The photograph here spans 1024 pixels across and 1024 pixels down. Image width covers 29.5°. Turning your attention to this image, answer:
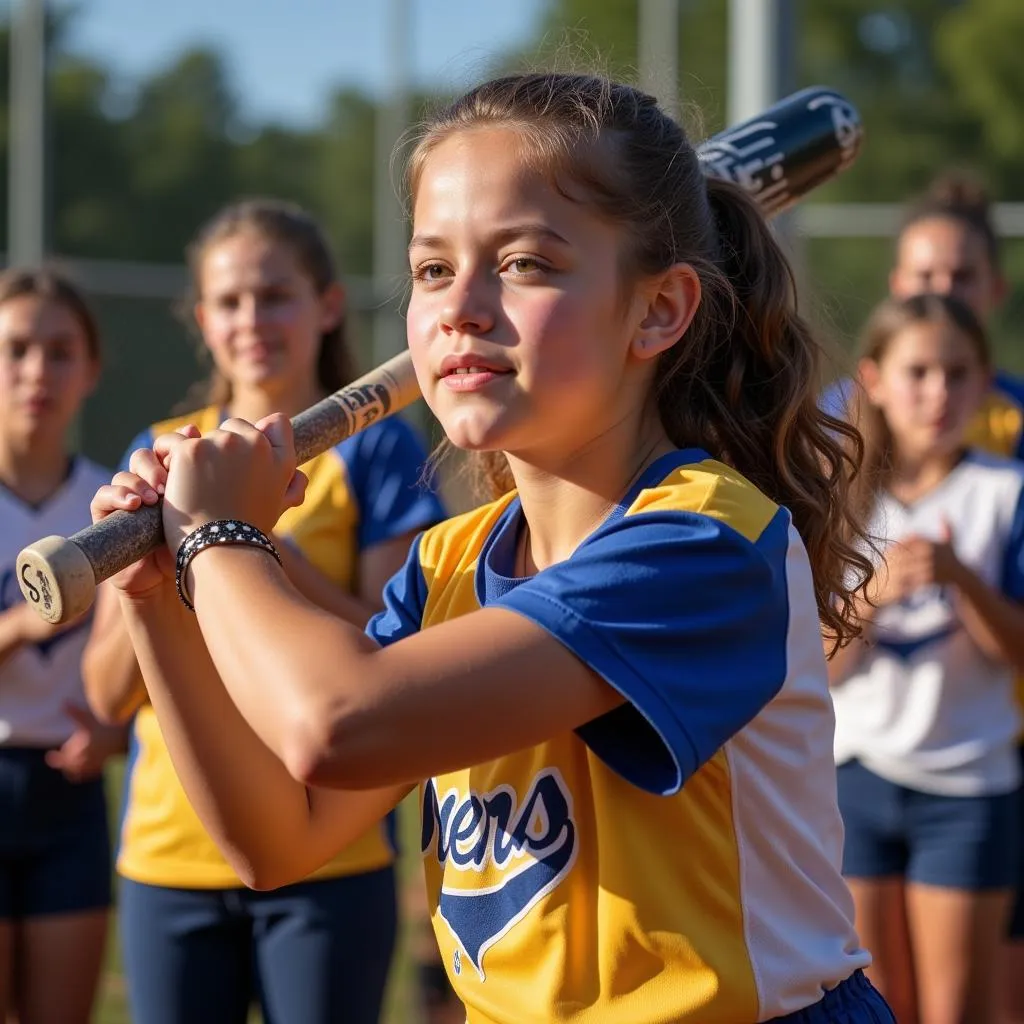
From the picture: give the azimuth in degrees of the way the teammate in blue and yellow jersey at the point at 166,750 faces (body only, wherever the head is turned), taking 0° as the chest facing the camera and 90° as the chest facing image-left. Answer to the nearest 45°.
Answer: approximately 0°

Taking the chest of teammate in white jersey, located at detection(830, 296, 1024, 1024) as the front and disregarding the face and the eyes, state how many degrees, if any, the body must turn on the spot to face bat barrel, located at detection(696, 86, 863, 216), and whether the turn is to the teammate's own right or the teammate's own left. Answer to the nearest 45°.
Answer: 0° — they already face it

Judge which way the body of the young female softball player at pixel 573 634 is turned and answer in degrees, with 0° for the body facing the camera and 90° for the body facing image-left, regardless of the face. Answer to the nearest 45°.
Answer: approximately 45°

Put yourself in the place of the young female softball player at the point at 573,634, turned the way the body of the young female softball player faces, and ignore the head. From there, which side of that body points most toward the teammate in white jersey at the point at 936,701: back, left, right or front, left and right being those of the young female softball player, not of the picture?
back

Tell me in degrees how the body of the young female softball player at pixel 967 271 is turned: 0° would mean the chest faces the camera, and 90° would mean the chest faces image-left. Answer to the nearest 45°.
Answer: approximately 0°
